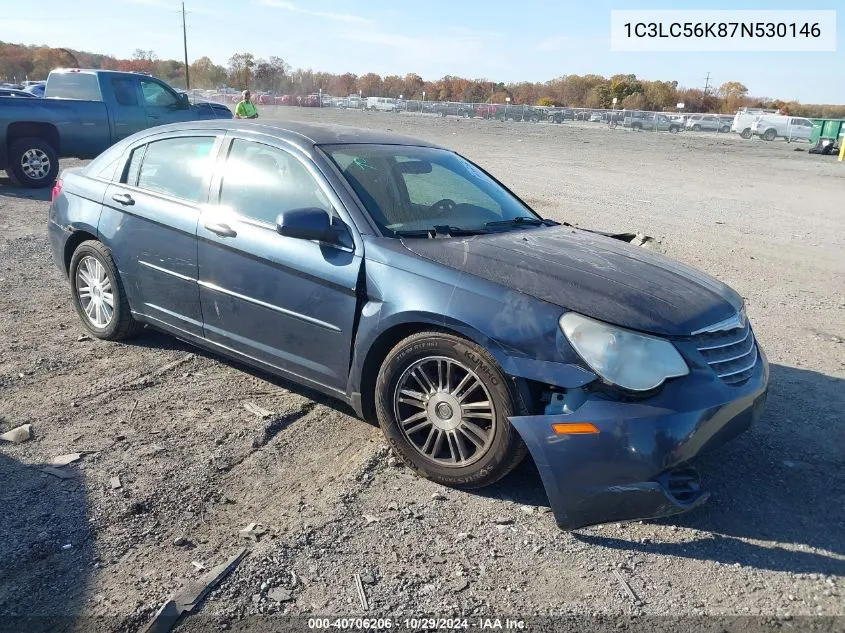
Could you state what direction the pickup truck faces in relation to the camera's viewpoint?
facing away from the viewer and to the right of the viewer

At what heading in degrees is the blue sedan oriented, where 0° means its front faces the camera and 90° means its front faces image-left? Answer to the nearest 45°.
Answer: approximately 315°

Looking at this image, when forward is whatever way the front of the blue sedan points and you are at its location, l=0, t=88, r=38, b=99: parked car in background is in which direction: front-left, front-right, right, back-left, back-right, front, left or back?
back

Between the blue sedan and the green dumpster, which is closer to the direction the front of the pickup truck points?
the green dumpster

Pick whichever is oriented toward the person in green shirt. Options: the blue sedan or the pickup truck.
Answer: the pickup truck

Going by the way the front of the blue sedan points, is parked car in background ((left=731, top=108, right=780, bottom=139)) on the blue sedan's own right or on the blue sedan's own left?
on the blue sedan's own left

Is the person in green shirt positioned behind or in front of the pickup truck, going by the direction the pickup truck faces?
in front

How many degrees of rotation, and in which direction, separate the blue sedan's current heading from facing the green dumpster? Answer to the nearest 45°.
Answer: approximately 90° to its left

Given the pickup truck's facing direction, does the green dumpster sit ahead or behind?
ahead

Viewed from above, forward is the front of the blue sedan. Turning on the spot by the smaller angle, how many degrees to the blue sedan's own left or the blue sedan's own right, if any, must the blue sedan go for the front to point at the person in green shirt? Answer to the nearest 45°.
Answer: approximately 135° to the blue sedan's own left

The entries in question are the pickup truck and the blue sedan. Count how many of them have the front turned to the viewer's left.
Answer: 0
